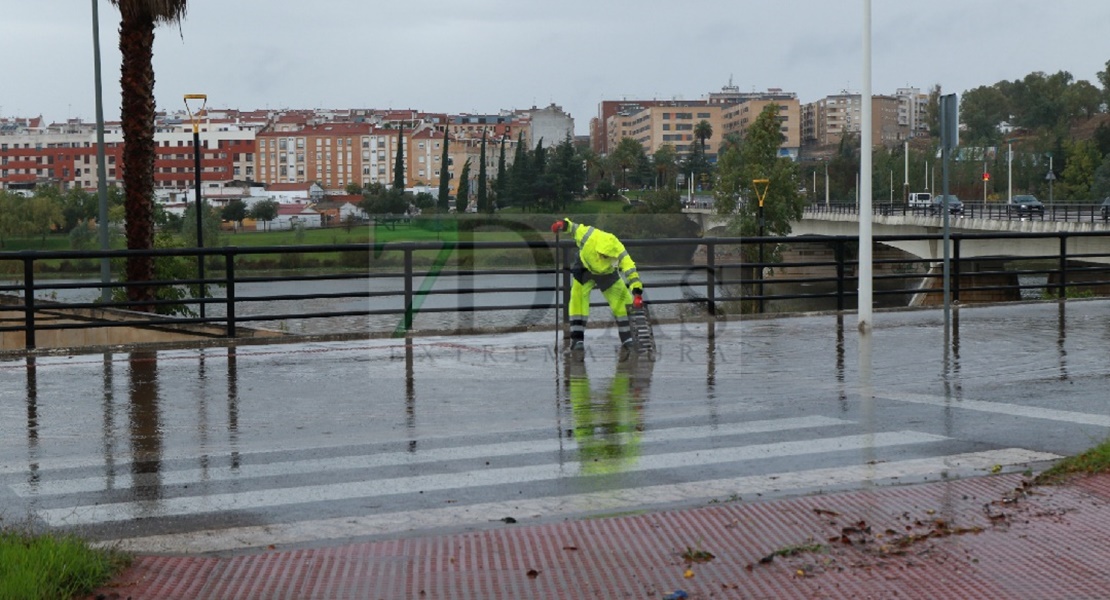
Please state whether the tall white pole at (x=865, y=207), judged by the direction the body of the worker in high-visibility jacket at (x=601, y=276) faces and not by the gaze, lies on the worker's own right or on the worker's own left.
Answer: on the worker's own left

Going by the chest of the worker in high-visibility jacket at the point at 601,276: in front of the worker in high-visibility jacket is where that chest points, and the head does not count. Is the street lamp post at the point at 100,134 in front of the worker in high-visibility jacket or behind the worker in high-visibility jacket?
behind

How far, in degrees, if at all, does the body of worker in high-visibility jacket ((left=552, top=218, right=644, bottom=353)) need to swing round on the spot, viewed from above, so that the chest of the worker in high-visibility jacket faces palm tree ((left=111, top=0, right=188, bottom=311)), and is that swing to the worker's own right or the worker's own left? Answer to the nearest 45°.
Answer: approximately 135° to the worker's own right

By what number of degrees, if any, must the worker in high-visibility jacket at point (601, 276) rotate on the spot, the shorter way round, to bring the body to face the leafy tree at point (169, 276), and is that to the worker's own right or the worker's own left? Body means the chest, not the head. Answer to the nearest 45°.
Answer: approximately 135° to the worker's own right
